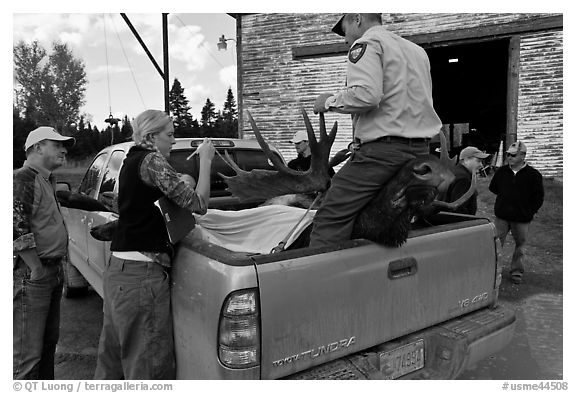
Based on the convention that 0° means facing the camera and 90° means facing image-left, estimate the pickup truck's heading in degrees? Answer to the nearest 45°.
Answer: approximately 135°

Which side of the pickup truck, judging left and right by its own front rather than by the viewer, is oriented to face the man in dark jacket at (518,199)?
right

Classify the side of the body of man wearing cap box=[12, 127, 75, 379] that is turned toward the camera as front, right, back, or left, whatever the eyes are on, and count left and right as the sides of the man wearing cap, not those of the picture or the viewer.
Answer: right

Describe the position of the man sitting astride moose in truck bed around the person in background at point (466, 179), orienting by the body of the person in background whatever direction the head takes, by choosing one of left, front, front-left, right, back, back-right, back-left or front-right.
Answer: right

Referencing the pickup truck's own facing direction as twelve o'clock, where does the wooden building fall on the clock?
The wooden building is roughly at 2 o'clock from the pickup truck.

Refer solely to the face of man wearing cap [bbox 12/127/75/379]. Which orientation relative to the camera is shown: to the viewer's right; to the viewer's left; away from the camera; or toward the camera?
to the viewer's right

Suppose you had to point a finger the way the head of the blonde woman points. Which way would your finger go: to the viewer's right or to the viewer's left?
to the viewer's right
